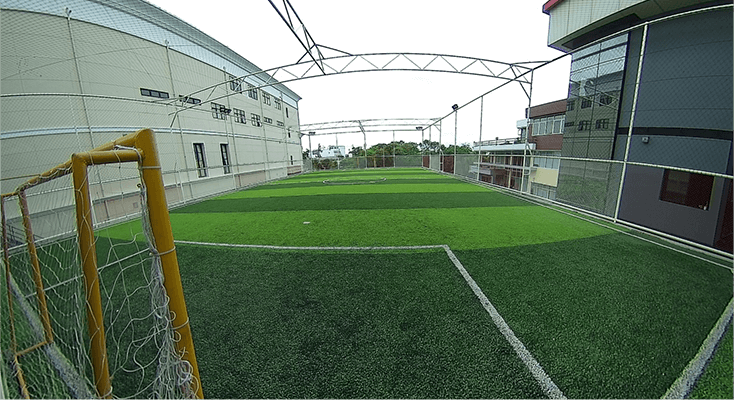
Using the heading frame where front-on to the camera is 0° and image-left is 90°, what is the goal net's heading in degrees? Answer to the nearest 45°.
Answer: approximately 225°
